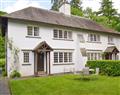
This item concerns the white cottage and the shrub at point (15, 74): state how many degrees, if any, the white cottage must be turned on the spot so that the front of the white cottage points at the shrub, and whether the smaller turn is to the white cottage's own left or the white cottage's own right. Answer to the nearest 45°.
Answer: approximately 90° to the white cottage's own right

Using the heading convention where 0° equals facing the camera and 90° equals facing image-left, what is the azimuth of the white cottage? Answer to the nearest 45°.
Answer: approximately 315°
